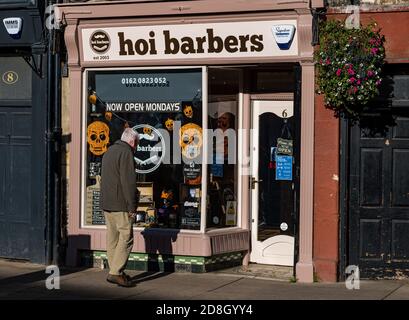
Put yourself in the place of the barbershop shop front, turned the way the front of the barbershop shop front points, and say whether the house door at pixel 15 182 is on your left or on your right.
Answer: on your right

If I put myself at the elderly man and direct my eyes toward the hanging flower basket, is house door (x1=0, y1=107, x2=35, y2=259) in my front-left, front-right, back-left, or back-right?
back-left

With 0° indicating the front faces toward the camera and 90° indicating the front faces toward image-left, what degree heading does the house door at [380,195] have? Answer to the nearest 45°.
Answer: approximately 0°

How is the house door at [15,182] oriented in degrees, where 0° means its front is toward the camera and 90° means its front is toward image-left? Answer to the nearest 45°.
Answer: approximately 0°

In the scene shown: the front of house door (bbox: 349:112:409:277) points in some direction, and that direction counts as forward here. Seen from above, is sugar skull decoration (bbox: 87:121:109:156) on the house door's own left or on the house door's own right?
on the house door's own right
